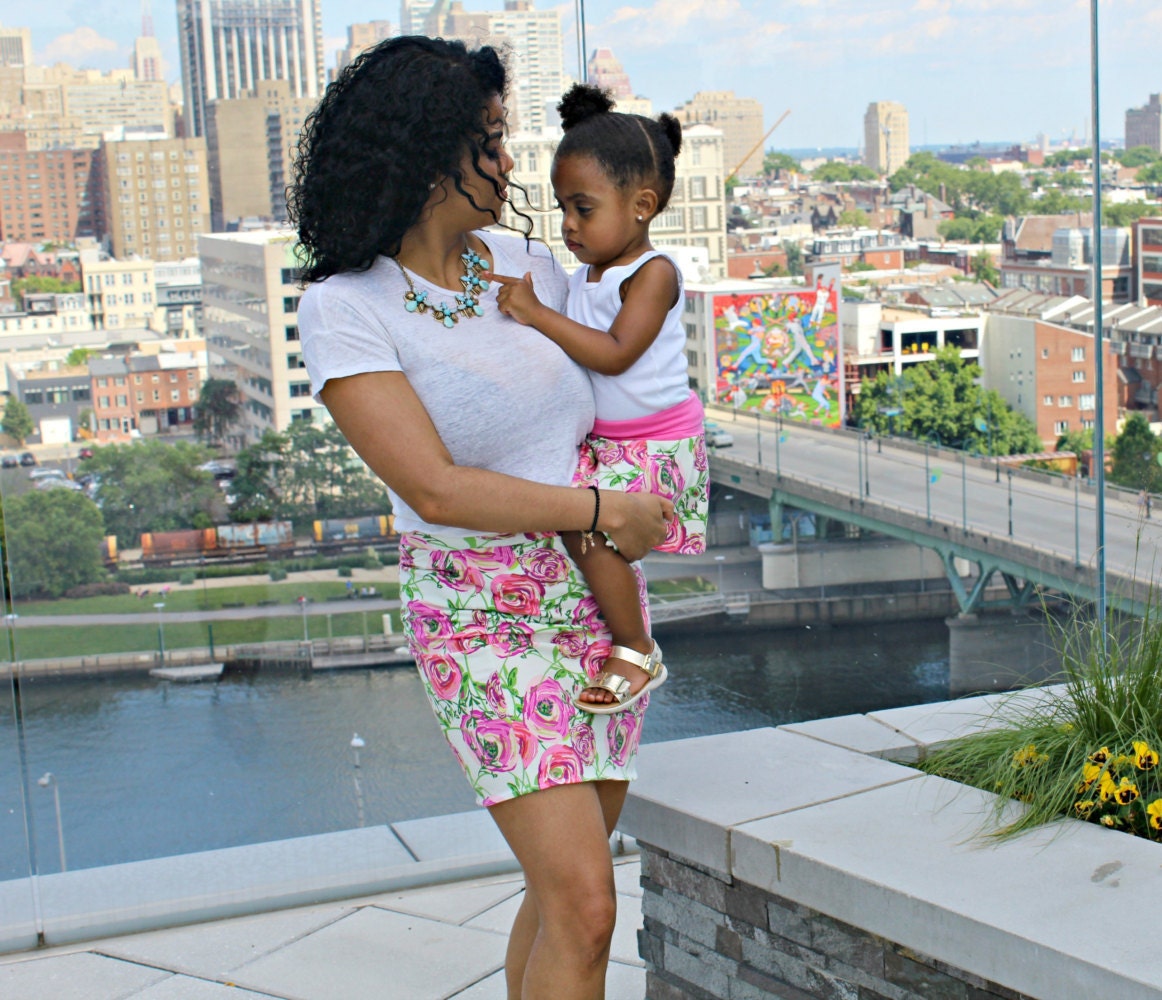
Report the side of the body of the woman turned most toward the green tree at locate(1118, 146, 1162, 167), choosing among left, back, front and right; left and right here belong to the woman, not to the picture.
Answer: left

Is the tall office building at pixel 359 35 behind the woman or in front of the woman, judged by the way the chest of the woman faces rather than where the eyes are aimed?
behind

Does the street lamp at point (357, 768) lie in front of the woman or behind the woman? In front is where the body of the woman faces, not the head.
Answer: behind

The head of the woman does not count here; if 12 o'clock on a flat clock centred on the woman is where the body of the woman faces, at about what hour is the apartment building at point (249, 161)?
The apartment building is roughly at 7 o'clock from the woman.

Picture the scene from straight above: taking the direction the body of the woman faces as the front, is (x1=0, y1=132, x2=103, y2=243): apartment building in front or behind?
behind

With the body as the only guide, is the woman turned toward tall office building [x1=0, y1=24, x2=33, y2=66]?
no

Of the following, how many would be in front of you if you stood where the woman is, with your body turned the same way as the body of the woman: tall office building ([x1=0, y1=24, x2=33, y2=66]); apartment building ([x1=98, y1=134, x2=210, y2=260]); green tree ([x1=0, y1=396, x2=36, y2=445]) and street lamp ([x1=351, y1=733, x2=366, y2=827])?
0

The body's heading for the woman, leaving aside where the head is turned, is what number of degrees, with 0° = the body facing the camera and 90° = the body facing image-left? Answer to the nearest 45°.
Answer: approximately 315°

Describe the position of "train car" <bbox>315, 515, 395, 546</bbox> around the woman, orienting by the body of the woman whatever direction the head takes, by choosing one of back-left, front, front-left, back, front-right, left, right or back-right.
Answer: back-left

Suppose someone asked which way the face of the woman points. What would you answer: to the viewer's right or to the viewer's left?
to the viewer's right

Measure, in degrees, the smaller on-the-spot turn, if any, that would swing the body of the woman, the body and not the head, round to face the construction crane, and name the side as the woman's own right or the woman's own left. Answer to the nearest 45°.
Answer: approximately 135° to the woman's own left

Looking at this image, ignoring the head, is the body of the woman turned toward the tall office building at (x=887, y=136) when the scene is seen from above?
no

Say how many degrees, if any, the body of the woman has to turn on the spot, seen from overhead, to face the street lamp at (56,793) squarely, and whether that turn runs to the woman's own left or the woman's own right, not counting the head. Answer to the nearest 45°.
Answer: approximately 180°

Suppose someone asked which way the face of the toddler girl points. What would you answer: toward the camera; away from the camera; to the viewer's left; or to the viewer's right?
to the viewer's left
